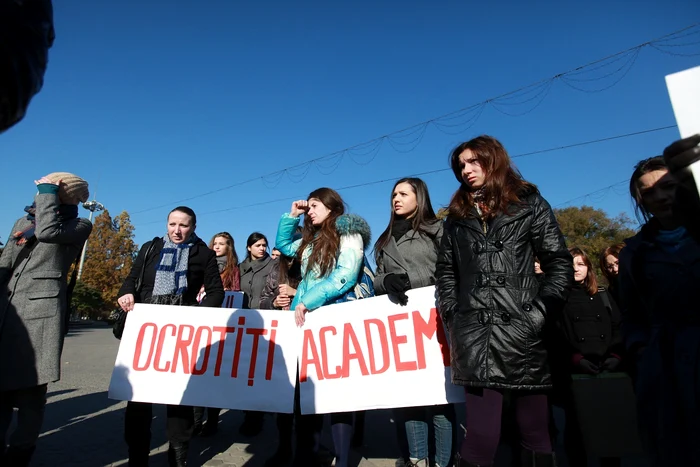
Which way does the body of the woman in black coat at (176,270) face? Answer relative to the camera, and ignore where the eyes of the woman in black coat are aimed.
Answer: toward the camera

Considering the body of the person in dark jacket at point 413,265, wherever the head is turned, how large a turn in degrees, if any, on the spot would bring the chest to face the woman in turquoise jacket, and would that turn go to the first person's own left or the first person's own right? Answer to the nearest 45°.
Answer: approximately 45° to the first person's own right

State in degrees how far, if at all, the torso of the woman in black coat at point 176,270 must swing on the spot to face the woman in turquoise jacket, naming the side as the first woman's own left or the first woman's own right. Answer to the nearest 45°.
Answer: approximately 45° to the first woman's own left

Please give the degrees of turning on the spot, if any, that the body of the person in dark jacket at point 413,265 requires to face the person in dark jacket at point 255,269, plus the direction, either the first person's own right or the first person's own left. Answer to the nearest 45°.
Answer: approximately 90° to the first person's own right

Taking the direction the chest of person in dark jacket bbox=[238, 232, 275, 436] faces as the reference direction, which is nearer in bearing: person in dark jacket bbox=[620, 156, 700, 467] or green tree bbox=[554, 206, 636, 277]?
the person in dark jacket

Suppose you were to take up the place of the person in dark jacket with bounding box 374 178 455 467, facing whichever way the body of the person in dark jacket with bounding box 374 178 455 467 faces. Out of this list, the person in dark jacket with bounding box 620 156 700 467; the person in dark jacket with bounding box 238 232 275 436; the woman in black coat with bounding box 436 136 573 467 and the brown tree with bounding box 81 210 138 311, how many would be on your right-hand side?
2

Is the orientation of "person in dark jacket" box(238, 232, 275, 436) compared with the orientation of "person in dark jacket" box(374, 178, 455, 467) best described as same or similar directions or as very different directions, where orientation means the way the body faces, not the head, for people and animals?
same or similar directions

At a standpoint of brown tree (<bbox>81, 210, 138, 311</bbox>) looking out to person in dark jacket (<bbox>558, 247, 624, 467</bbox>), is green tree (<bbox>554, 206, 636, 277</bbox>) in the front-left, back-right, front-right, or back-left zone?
front-left

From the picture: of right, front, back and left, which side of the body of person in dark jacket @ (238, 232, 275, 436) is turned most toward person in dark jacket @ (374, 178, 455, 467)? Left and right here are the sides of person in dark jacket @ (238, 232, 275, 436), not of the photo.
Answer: left

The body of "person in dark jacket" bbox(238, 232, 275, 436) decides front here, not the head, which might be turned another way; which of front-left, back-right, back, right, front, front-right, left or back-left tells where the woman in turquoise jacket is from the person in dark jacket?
front-left

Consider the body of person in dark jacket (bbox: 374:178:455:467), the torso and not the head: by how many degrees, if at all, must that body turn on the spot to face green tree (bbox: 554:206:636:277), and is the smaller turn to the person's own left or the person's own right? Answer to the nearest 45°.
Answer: approximately 180°

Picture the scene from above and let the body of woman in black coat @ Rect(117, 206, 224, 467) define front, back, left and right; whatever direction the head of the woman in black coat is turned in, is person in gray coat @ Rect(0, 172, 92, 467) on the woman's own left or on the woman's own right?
on the woman's own right

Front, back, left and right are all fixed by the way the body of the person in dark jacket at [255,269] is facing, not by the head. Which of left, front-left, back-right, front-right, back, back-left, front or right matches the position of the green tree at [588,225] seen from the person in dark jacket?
back

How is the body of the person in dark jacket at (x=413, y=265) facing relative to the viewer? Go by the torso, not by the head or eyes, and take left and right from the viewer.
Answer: facing the viewer and to the left of the viewer

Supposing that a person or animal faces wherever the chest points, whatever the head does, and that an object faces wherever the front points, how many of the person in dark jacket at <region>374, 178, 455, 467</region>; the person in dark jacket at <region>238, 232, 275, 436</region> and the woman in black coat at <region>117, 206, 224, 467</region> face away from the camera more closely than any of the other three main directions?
0

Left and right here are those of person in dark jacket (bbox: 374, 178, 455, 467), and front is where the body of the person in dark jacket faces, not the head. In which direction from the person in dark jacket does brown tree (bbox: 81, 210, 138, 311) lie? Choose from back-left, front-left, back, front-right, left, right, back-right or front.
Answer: right

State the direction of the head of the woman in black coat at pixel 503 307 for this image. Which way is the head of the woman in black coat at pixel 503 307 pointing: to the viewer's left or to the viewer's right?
to the viewer's left
